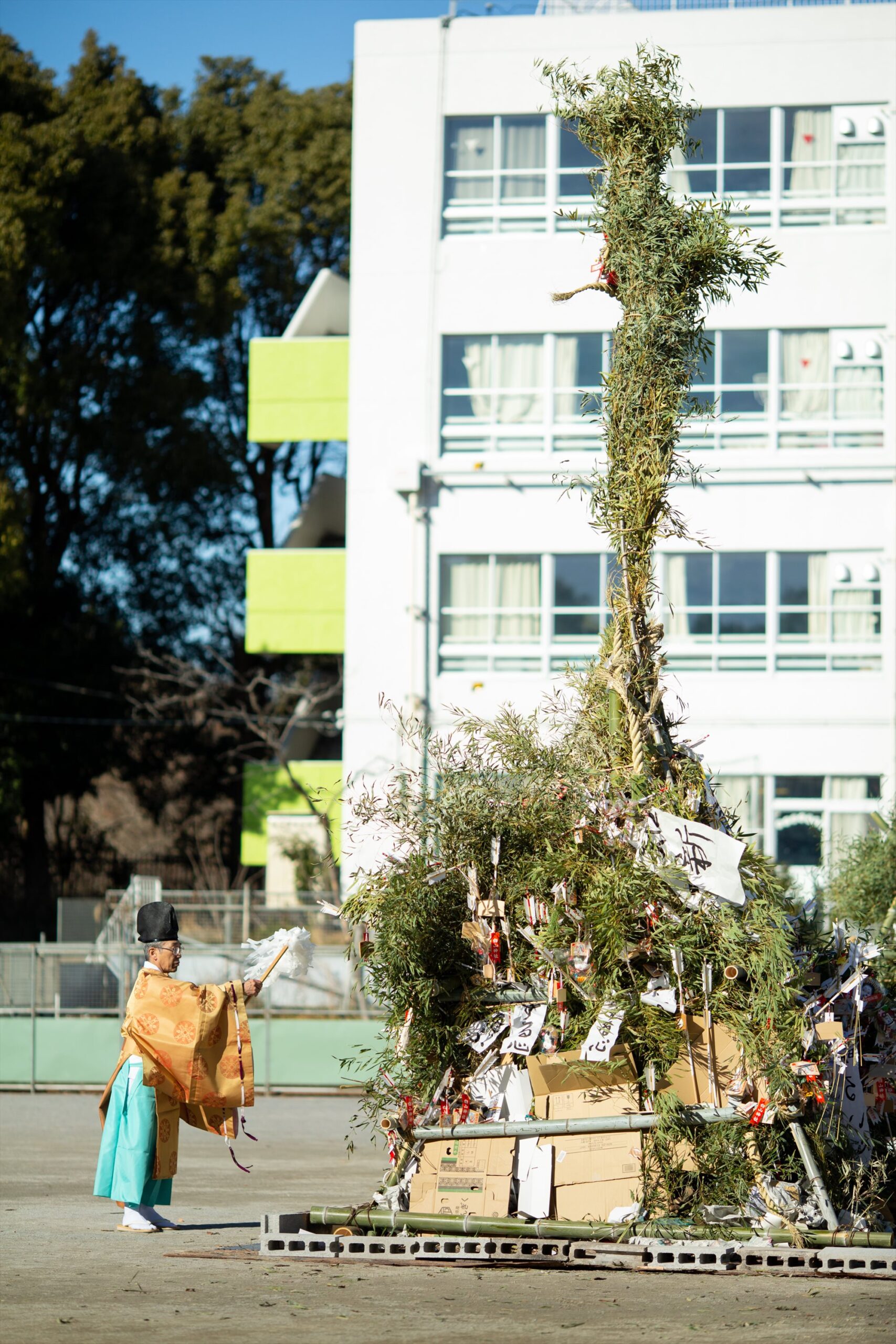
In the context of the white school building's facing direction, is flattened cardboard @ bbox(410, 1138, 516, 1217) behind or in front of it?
in front

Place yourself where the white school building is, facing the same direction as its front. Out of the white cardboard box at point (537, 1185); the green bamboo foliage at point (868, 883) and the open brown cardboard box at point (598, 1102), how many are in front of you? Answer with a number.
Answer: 3

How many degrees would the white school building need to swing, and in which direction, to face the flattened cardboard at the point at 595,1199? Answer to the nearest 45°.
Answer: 0° — it already faces it

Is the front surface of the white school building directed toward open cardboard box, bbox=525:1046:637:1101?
yes

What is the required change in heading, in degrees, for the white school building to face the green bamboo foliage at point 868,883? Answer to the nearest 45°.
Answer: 0° — it already faces it

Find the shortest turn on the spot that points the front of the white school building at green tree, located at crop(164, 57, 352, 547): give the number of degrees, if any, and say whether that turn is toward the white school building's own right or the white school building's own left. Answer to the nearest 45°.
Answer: approximately 135° to the white school building's own right

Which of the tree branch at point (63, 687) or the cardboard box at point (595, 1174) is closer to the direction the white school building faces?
the cardboard box

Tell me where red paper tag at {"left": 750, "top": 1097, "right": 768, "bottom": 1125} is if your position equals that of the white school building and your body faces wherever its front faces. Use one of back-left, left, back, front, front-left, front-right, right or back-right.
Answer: front

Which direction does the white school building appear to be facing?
toward the camera

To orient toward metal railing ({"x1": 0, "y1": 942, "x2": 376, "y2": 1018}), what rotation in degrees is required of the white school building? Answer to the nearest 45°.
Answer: approximately 45° to its right

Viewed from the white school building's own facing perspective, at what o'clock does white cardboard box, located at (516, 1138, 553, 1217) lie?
The white cardboard box is roughly at 12 o'clock from the white school building.

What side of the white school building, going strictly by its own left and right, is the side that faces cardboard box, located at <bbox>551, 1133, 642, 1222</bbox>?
front

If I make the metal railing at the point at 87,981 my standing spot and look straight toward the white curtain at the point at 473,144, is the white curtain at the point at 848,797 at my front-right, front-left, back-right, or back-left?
front-right

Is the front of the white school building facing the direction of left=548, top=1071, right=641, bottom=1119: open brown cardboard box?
yes
